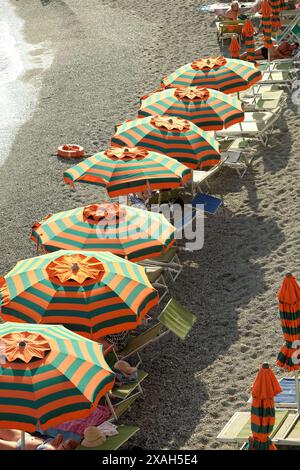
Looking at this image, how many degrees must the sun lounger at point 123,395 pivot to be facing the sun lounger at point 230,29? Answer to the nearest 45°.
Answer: approximately 135° to its right

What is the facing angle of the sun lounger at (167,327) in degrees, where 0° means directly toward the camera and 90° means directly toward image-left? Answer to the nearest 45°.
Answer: approximately 45°

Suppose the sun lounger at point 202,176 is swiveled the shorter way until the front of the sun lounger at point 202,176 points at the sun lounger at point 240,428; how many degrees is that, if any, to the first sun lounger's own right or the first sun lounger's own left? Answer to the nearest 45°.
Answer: approximately 45° to the first sun lounger's own left

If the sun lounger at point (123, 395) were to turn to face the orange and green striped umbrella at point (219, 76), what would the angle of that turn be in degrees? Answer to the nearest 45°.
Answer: approximately 135° to its right

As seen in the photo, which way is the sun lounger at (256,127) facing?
to the viewer's left
